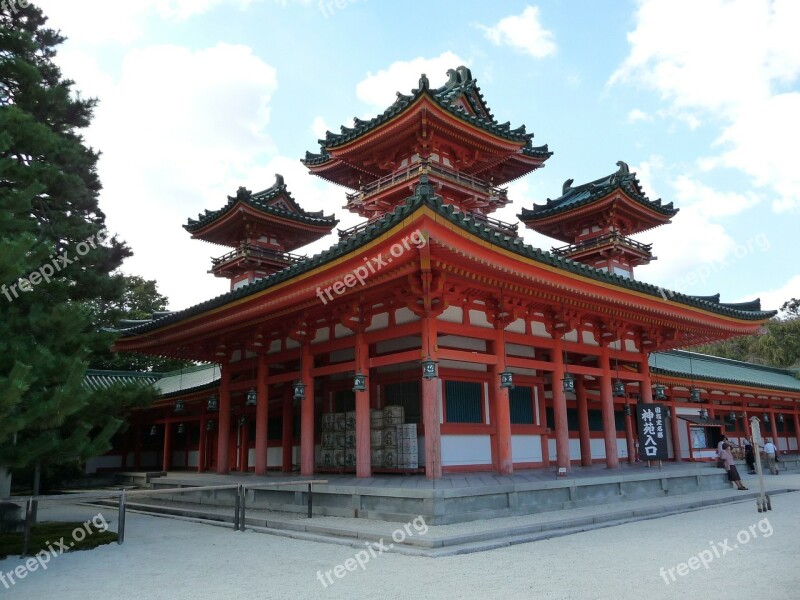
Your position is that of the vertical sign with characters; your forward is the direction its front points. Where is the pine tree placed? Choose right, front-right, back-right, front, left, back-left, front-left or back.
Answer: front-right

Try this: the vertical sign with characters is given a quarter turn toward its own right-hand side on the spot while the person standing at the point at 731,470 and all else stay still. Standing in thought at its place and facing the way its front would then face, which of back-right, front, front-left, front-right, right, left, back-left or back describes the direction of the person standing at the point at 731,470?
back-left

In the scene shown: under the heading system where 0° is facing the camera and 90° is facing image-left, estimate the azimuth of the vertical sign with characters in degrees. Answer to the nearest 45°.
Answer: approximately 0°

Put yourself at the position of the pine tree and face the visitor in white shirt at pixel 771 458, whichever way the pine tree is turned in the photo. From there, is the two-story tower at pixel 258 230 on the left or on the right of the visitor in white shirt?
left

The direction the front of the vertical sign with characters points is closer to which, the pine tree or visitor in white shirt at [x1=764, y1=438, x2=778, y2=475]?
the pine tree
